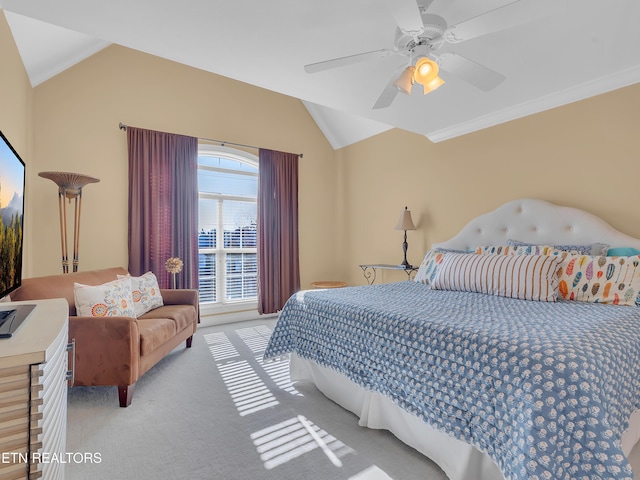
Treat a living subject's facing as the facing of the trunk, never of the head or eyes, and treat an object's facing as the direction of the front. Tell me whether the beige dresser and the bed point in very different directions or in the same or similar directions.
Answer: very different directions

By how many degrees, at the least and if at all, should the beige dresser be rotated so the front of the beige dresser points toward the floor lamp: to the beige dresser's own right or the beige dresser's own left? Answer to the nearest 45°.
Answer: approximately 90° to the beige dresser's own left

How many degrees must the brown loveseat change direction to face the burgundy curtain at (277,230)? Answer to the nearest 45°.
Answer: approximately 90° to its left

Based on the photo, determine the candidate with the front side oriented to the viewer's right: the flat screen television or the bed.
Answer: the flat screen television

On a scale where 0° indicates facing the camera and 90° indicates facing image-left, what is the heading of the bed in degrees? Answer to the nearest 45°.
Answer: approximately 45°

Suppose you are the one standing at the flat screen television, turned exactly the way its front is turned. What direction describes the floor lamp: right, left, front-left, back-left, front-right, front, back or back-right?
left

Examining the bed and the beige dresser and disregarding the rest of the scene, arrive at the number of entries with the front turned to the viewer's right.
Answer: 1

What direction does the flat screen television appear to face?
to the viewer's right

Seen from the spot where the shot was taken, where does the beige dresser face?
facing to the right of the viewer

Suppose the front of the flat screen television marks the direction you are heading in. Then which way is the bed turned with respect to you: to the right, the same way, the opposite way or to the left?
the opposite way
